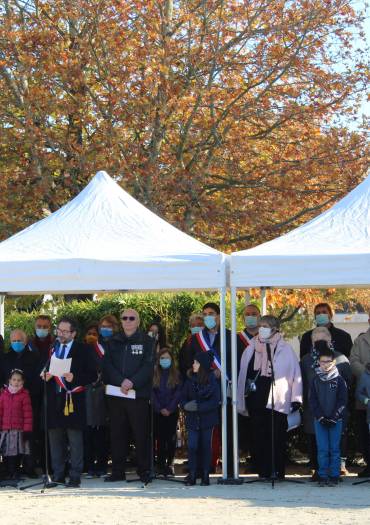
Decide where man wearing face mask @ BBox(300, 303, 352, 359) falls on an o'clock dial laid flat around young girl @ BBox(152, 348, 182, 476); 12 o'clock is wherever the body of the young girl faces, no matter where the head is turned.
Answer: The man wearing face mask is roughly at 9 o'clock from the young girl.

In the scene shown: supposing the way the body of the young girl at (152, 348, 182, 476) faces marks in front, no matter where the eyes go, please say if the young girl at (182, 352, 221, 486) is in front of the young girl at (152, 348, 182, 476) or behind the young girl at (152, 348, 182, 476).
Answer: in front

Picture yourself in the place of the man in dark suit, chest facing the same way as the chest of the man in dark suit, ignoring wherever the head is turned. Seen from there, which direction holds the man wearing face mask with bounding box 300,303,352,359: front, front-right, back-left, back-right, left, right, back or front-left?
back-left

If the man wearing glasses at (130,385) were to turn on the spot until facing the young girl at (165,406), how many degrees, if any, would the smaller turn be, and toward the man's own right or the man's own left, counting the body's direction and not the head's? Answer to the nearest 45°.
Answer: approximately 135° to the man's own left

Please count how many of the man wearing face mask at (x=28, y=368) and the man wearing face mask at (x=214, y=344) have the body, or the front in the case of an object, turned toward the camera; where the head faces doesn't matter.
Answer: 2

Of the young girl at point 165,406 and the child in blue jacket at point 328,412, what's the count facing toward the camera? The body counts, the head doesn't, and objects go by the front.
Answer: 2

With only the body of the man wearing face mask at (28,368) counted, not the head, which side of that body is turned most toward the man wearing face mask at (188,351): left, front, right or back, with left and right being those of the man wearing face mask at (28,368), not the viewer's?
left

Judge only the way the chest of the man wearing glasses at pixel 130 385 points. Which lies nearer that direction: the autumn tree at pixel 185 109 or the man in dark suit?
the man in dark suit

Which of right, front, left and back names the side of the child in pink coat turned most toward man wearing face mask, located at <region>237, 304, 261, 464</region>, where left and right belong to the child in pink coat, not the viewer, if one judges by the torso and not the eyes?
left
